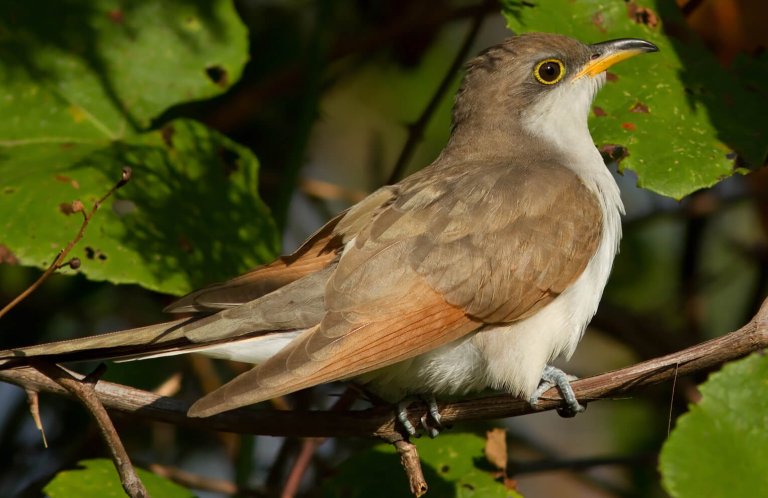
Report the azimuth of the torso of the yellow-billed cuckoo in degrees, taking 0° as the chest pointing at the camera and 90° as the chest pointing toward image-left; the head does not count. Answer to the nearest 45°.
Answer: approximately 270°

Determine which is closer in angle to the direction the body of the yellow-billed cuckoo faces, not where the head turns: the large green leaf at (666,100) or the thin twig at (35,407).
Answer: the large green leaf

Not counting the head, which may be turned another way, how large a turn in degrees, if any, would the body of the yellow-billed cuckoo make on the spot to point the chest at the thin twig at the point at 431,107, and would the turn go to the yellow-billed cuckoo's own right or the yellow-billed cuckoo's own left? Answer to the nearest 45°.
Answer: approximately 90° to the yellow-billed cuckoo's own left

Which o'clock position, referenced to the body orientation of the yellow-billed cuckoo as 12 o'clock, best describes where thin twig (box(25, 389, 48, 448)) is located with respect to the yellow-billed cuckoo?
The thin twig is roughly at 5 o'clock from the yellow-billed cuckoo.

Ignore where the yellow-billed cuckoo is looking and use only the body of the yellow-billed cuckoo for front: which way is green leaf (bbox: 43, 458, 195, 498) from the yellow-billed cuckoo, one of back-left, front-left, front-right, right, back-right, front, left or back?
back

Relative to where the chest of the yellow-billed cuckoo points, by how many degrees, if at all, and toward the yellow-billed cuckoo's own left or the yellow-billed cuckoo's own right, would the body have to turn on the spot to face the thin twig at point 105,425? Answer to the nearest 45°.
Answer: approximately 135° to the yellow-billed cuckoo's own right

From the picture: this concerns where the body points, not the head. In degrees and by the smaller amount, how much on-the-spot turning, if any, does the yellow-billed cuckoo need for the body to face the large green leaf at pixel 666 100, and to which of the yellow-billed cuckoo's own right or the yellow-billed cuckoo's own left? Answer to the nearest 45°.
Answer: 0° — it already faces it

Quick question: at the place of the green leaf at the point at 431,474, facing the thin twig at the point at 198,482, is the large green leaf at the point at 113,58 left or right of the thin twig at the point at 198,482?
right
